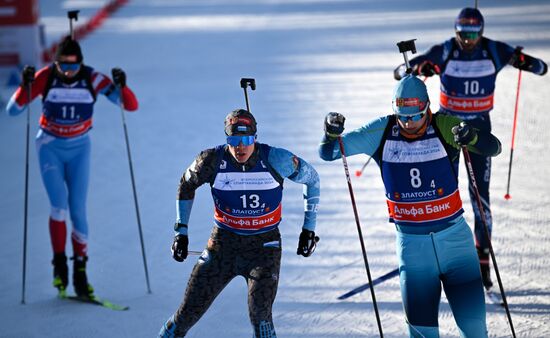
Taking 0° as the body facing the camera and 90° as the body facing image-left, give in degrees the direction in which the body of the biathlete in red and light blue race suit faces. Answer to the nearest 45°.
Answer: approximately 0°

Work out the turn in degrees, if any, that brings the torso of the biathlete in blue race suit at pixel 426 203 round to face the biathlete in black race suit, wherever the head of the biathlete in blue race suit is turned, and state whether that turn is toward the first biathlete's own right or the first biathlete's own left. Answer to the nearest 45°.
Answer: approximately 90° to the first biathlete's own right

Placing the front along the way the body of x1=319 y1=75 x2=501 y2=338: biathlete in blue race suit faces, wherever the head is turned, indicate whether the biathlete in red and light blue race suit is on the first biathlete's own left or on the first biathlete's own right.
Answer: on the first biathlete's own right

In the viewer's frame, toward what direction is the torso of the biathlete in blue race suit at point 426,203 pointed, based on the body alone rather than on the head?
toward the camera

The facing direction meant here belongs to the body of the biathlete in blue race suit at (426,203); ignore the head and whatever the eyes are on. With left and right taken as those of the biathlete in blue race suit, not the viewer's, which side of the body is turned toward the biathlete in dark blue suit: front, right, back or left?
back

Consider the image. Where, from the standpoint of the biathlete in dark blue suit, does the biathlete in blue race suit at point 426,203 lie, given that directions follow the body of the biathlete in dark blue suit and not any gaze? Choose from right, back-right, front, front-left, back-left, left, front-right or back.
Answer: front

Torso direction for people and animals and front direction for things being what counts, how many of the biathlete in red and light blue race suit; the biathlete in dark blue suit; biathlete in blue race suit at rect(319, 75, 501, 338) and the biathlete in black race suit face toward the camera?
4

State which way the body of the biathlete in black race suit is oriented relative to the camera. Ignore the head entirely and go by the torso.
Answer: toward the camera

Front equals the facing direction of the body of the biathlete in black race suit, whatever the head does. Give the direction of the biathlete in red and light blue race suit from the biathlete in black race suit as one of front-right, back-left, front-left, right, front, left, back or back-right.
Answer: back-right

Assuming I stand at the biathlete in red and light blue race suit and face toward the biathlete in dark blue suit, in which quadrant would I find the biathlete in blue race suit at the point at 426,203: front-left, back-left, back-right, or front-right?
front-right

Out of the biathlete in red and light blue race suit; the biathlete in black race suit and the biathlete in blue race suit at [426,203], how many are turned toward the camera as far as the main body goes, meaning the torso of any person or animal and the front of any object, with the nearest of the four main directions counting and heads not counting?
3

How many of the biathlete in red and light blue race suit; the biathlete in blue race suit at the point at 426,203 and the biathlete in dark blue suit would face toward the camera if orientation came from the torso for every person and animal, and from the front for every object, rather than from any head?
3

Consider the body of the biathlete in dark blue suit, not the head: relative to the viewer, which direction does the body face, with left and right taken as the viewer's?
facing the viewer

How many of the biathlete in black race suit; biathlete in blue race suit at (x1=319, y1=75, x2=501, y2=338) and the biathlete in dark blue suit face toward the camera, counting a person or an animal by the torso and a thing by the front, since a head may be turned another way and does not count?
3

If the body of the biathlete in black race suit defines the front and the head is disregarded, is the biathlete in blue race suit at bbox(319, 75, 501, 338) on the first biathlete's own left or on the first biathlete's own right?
on the first biathlete's own left
